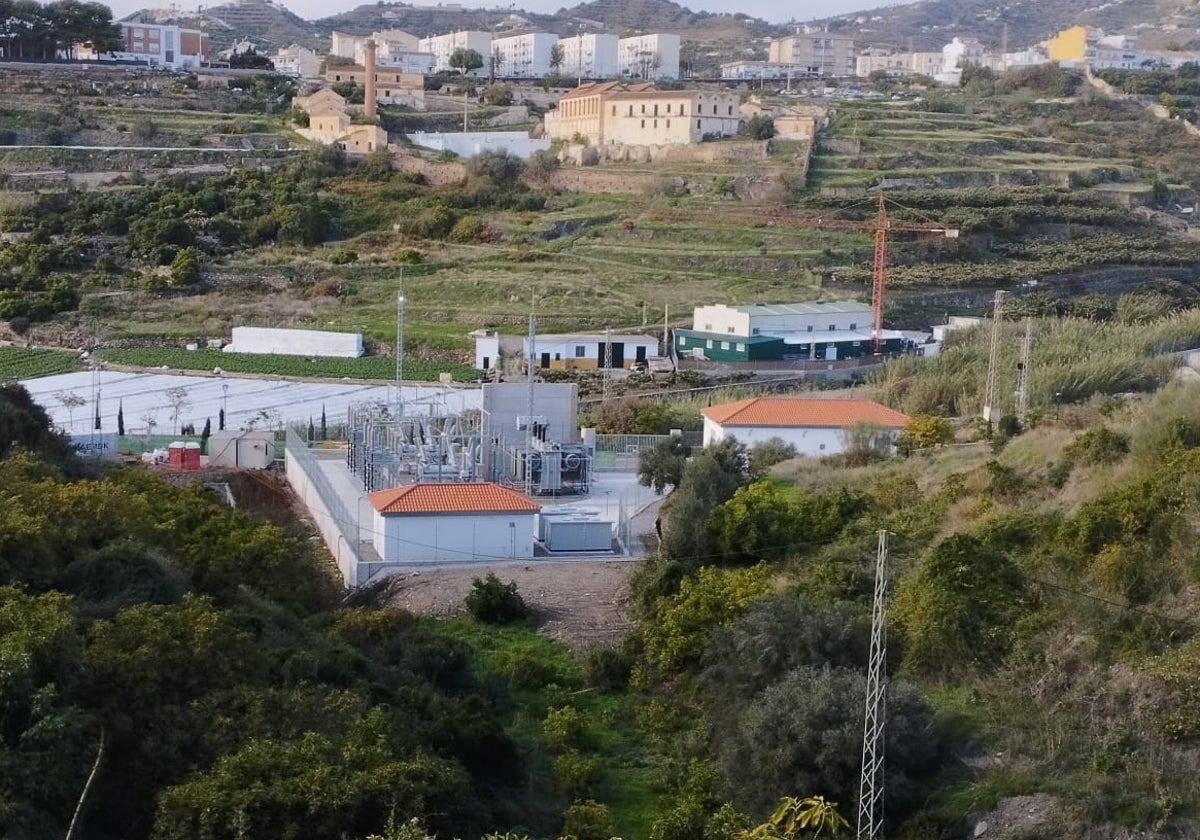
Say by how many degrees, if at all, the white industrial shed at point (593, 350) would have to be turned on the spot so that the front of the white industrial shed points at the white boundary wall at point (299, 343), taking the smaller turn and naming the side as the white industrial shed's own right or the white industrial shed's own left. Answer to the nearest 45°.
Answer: approximately 90° to the white industrial shed's own right

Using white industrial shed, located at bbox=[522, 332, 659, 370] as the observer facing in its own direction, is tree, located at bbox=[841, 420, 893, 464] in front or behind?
in front

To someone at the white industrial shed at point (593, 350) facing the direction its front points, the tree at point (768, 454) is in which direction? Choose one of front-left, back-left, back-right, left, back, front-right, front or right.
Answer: front

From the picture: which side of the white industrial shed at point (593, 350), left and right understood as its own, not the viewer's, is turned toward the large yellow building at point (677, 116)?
back

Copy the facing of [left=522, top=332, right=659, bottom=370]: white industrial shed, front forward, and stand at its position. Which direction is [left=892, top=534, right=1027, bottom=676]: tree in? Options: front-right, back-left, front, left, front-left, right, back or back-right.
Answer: front

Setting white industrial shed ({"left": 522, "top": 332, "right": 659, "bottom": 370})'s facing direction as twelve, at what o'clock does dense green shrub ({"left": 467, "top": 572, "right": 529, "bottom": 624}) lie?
The dense green shrub is roughly at 12 o'clock from the white industrial shed.

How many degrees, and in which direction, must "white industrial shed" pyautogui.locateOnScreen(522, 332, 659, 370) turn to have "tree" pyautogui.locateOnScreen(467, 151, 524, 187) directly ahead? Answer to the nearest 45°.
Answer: approximately 180°

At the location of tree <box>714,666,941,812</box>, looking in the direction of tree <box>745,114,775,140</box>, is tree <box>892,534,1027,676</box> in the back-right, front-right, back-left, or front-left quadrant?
front-right

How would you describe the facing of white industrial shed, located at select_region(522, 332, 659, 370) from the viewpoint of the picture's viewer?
facing the viewer

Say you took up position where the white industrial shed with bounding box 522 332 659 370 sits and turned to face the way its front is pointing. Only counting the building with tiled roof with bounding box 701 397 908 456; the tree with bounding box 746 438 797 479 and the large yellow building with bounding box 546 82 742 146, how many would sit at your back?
1

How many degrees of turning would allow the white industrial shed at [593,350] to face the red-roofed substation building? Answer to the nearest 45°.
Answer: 0° — it already faces it

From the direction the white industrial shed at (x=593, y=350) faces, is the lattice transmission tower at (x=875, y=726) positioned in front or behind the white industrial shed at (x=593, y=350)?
in front

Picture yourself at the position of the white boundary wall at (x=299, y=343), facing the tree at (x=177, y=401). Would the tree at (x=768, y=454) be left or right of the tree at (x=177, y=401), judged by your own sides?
left

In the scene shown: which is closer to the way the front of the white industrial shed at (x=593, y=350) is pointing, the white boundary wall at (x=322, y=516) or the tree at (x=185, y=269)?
the white boundary wall

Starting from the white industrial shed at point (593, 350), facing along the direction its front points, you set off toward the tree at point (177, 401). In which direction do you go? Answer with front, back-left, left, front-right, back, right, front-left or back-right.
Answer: front-right

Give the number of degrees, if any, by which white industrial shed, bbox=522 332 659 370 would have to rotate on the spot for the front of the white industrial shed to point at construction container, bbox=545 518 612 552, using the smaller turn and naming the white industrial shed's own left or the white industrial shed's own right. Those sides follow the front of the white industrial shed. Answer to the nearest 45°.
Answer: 0° — it already faces it

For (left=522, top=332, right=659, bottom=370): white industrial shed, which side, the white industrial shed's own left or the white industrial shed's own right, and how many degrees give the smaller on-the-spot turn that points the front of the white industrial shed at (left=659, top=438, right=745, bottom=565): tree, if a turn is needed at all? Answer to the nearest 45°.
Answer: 0° — it already faces it

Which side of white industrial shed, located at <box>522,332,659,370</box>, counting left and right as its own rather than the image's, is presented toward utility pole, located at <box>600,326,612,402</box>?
front
